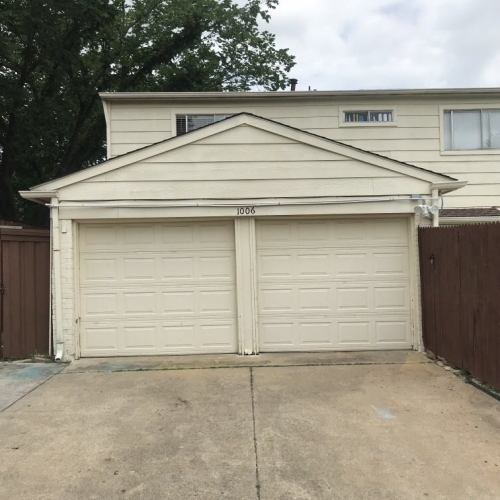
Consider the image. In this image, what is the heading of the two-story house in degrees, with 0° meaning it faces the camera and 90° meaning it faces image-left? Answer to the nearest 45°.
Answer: approximately 0°

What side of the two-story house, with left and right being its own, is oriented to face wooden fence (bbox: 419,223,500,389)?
left

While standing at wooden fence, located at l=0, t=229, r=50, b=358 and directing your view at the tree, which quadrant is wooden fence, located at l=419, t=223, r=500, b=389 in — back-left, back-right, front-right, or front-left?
back-right

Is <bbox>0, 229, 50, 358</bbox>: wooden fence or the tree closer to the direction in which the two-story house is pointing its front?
the wooden fence

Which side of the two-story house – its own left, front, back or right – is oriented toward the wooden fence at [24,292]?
right

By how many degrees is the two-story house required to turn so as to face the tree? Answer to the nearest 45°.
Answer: approximately 135° to its right
